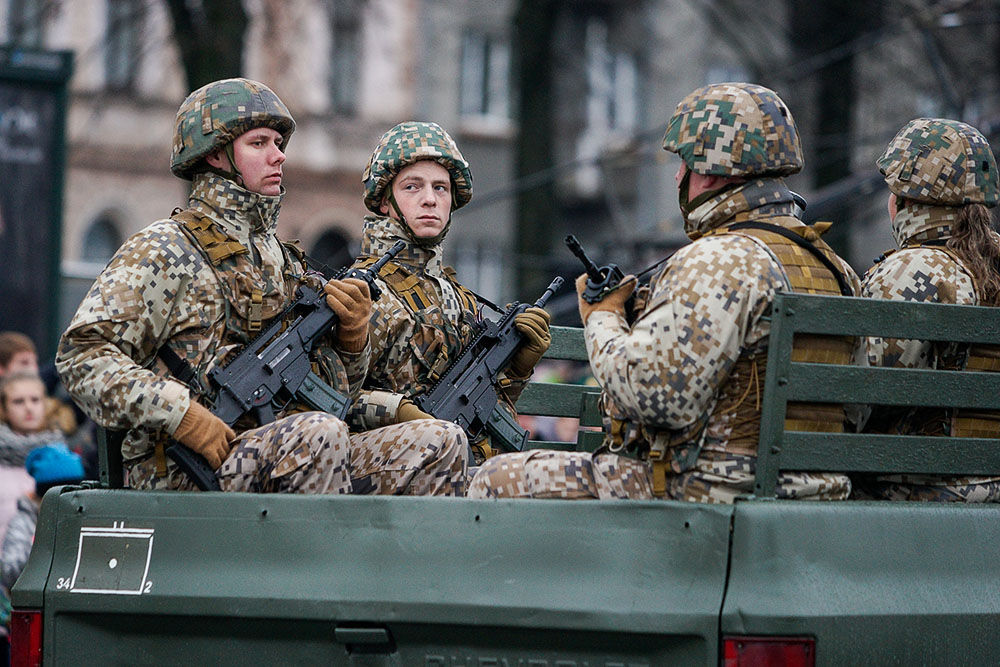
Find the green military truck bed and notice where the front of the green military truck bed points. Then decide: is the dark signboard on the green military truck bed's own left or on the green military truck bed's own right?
on the green military truck bed's own left

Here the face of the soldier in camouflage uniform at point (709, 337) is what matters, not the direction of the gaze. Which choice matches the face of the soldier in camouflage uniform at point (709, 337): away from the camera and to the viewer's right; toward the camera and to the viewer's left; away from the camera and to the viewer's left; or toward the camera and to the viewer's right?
away from the camera and to the viewer's left

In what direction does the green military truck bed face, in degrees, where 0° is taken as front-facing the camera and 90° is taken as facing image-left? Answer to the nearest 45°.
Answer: approximately 225°

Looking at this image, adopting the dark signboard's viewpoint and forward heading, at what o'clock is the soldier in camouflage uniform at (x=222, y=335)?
The soldier in camouflage uniform is roughly at 12 o'clock from the dark signboard.

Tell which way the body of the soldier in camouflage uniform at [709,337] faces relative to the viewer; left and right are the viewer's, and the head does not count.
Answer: facing away from the viewer and to the left of the viewer

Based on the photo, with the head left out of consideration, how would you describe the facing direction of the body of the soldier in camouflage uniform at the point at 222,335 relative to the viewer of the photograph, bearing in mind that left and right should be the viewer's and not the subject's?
facing the viewer and to the right of the viewer

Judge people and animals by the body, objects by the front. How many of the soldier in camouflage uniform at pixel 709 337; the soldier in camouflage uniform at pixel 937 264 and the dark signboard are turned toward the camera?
1

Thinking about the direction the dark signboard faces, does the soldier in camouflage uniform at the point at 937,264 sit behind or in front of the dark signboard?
in front

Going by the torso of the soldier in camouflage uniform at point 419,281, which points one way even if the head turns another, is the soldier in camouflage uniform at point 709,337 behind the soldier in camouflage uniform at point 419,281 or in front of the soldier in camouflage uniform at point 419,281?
in front

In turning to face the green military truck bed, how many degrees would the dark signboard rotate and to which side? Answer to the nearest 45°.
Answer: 0° — it already faces it

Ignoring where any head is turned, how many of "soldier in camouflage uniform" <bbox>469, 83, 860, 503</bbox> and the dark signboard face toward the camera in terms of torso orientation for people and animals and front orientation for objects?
1

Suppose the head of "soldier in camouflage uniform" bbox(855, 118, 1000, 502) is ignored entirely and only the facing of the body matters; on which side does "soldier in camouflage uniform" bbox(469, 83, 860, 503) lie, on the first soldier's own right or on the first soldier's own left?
on the first soldier's own left
